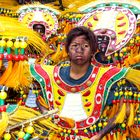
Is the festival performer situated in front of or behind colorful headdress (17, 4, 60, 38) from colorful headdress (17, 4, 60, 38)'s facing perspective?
in front

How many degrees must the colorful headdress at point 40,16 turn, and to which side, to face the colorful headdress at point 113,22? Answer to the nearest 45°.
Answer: approximately 45° to its left

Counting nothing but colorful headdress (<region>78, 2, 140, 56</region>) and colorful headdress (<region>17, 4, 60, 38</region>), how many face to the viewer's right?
0

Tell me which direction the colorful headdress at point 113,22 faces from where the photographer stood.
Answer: facing the viewer and to the left of the viewer

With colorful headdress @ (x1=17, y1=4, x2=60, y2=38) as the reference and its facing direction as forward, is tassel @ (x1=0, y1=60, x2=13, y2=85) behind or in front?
in front

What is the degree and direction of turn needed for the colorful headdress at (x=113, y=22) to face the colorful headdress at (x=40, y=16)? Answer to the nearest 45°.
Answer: approximately 90° to its right

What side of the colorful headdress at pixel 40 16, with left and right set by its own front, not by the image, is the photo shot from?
front

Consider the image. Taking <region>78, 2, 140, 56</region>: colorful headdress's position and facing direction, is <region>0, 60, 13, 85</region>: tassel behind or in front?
in front
